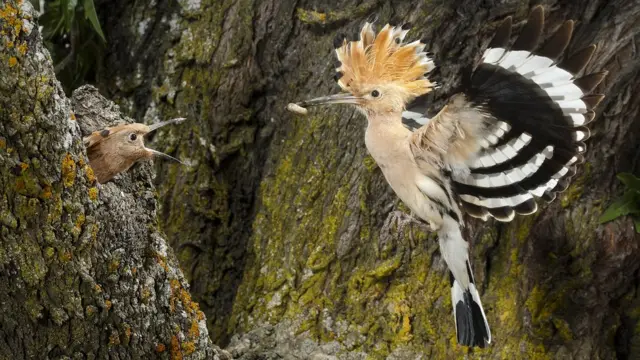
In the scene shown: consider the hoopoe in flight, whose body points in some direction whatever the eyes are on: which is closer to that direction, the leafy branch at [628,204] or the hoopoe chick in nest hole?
the hoopoe chick in nest hole

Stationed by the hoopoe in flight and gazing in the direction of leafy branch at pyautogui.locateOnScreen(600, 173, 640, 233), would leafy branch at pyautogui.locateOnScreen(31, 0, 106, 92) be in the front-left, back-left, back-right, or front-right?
back-left

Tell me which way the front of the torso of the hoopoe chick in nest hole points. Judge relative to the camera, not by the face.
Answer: to the viewer's right

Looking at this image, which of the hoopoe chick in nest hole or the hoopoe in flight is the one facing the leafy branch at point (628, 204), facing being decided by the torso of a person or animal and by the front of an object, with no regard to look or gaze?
the hoopoe chick in nest hole

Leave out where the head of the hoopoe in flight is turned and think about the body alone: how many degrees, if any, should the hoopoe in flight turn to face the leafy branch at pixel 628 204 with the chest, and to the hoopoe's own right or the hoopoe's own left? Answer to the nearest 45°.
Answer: approximately 135° to the hoopoe's own right

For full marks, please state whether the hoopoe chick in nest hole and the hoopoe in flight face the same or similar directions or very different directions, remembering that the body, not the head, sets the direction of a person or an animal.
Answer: very different directions

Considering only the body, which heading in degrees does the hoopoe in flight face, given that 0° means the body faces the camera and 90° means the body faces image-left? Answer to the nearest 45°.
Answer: approximately 90°

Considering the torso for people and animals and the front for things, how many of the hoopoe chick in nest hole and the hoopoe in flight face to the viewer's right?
1

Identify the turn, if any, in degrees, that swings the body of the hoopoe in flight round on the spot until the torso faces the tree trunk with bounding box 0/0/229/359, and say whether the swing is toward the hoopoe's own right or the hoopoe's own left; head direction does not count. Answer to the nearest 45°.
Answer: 0° — it already faces it

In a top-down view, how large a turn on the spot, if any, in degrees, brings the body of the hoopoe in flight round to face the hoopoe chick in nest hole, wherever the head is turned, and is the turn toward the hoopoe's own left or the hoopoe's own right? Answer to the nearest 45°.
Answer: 0° — it already faces it

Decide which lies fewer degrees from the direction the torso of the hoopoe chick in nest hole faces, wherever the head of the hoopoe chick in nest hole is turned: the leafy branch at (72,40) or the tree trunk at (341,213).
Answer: the tree trunk
